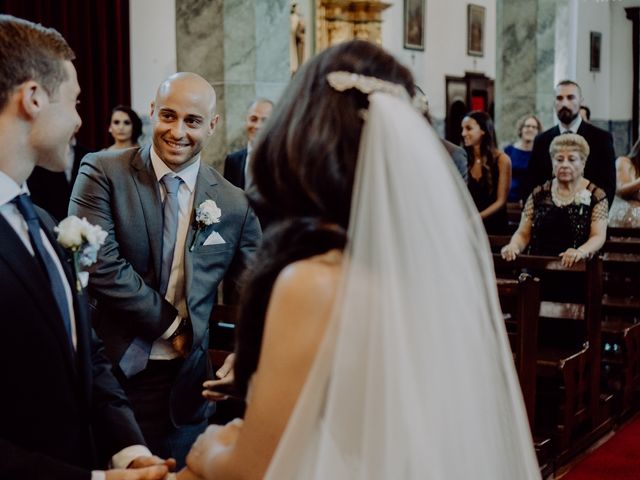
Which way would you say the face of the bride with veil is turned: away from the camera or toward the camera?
away from the camera

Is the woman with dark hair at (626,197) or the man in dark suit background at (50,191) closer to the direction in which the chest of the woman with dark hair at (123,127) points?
the man in dark suit background

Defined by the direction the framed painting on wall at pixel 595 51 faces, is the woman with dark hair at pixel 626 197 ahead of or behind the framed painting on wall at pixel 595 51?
ahead

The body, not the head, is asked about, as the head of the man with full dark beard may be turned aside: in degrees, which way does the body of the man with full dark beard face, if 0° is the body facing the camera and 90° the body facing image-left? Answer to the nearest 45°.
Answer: approximately 0°

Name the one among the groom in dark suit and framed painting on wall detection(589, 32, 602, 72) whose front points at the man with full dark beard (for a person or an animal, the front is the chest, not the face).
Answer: the framed painting on wall

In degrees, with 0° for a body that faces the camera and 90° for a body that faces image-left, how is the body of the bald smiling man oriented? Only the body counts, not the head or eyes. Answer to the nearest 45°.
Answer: approximately 0°

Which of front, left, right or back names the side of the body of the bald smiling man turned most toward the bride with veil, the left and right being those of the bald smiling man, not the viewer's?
front

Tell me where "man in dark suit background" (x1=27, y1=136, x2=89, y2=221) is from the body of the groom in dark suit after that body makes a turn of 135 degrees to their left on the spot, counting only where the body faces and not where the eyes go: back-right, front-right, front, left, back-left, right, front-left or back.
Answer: front

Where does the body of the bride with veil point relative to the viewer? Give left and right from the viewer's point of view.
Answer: facing away from the viewer and to the left of the viewer

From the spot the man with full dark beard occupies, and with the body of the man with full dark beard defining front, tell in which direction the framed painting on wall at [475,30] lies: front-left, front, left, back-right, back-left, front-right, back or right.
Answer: back

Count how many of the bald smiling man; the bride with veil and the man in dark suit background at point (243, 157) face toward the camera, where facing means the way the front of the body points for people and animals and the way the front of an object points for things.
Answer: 2
